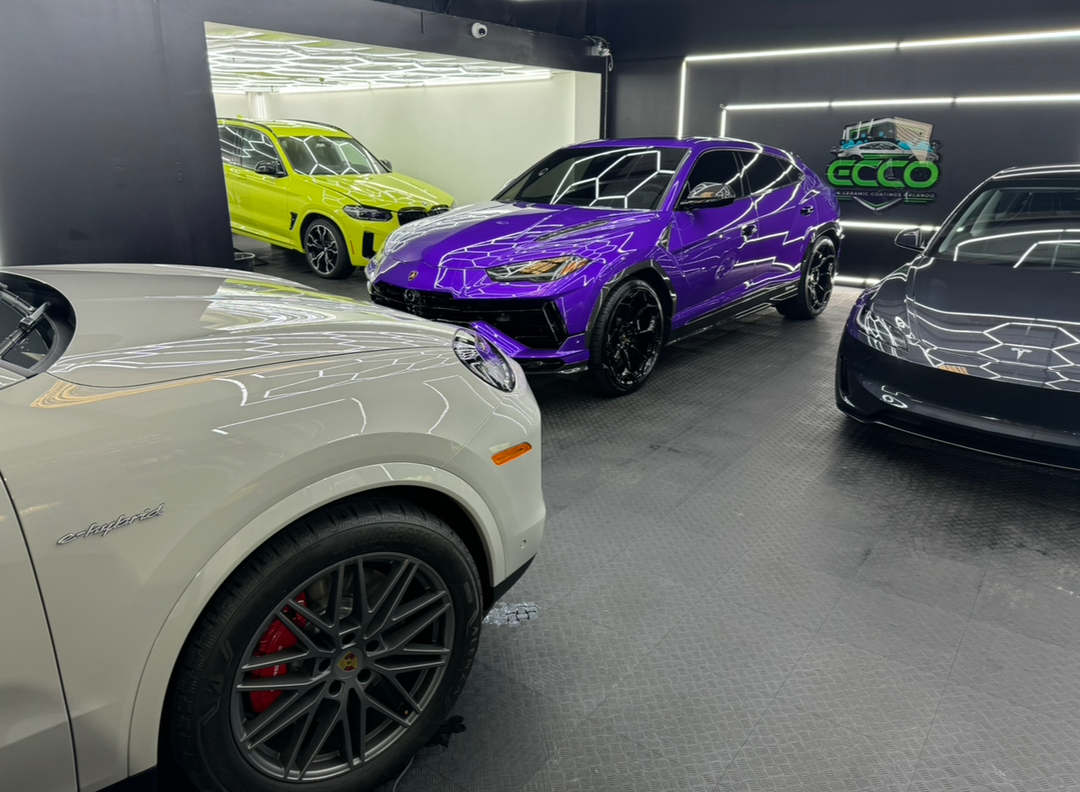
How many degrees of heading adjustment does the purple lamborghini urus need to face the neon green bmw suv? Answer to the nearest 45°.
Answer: approximately 90° to its right

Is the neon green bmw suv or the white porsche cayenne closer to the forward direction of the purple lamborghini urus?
the white porsche cayenne

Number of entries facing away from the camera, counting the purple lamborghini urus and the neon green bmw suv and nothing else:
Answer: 0

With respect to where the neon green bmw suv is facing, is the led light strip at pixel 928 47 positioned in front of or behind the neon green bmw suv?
in front

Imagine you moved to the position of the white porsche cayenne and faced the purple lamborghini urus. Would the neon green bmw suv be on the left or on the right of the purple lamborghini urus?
left

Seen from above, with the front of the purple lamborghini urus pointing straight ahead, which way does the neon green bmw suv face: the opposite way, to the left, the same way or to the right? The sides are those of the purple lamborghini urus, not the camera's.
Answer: to the left

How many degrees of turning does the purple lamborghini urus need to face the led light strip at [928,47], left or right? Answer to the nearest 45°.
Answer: approximately 180°

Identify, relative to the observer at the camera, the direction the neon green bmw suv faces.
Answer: facing the viewer and to the right of the viewer

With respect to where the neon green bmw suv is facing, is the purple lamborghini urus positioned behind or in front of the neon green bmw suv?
in front

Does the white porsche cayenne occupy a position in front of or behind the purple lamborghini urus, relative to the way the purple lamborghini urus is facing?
in front

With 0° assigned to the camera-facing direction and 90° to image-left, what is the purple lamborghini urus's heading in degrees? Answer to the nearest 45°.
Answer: approximately 45°

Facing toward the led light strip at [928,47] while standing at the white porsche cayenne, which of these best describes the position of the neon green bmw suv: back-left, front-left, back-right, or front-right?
front-left
